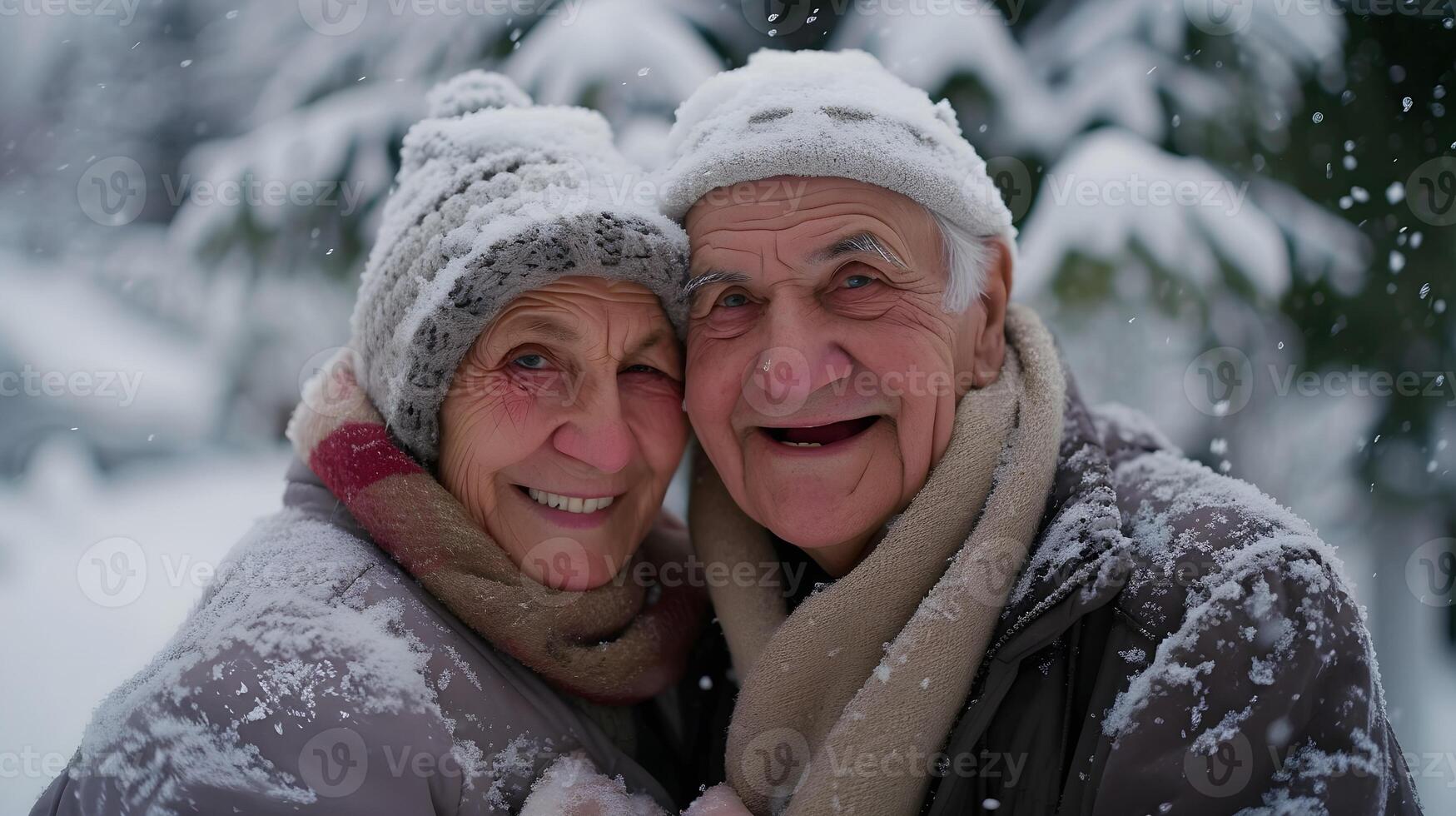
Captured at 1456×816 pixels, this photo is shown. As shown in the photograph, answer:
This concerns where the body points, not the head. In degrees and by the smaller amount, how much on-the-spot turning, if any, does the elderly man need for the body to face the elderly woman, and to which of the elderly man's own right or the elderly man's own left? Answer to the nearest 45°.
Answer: approximately 45° to the elderly man's own right

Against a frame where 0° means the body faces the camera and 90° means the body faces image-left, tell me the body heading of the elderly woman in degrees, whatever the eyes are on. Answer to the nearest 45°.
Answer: approximately 315°

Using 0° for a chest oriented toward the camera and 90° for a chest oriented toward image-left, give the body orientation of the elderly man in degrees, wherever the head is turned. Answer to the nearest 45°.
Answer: approximately 45°
